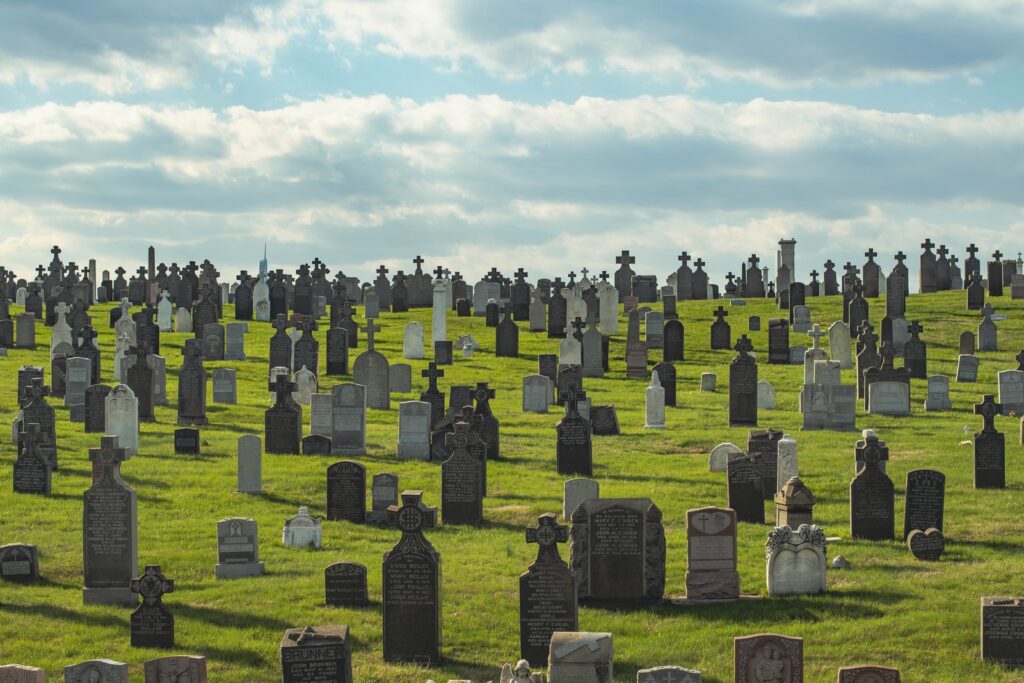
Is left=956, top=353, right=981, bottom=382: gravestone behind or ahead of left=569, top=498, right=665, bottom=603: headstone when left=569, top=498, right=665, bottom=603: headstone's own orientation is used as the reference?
behind

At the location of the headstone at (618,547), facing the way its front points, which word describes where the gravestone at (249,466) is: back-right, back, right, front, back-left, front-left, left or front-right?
back-right

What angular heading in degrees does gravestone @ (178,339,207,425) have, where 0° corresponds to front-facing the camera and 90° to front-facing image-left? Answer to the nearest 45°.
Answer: approximately 0°

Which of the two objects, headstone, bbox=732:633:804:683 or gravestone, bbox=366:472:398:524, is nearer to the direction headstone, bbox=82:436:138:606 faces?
the headstone

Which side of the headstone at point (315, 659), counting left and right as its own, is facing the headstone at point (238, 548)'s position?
back

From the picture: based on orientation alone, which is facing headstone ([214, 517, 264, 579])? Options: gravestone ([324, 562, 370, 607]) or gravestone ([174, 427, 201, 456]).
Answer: gravestone ([174, 427, 201, 456])

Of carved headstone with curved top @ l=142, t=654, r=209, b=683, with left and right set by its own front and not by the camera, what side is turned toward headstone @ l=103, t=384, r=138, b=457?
back

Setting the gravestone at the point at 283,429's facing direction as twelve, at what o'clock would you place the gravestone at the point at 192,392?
the gravestone at the point at 192,392 is roughly at 5 o'clock from the gravestone at the point at 283,429.

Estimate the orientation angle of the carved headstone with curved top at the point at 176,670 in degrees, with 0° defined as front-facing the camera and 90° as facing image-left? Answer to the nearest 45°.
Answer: approximately 0°

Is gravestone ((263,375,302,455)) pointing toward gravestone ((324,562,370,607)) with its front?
yes
